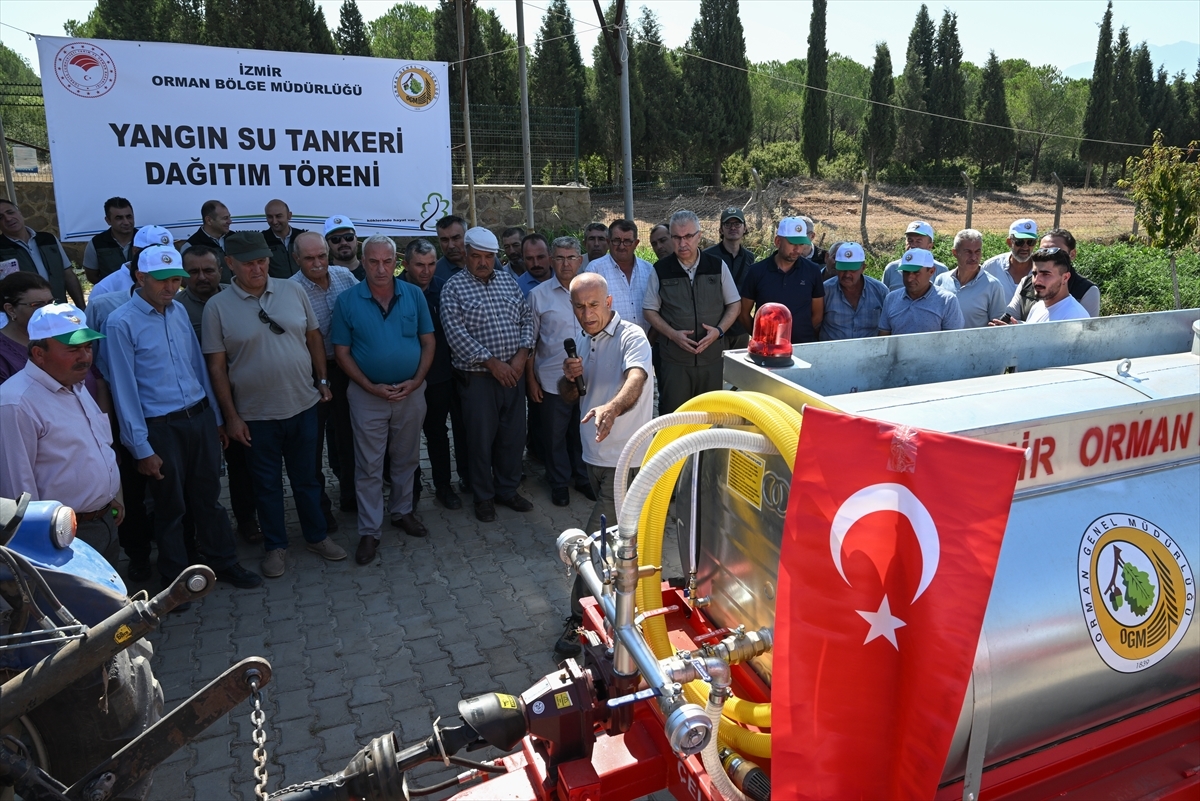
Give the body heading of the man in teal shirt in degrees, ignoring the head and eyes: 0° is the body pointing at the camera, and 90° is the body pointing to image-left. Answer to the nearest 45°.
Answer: approximately 315°

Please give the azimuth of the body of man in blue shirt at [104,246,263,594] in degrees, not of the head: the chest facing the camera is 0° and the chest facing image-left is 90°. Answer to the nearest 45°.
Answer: approximately 315°

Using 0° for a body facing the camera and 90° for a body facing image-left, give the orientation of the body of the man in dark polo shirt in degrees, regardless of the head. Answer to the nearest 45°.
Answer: approximately 0°

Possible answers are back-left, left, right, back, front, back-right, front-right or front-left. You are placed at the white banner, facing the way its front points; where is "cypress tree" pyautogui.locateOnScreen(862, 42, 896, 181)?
back-left

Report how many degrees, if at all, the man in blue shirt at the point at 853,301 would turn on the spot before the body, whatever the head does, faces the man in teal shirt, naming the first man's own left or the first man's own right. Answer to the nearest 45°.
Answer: approximately 45° to the first man's own right

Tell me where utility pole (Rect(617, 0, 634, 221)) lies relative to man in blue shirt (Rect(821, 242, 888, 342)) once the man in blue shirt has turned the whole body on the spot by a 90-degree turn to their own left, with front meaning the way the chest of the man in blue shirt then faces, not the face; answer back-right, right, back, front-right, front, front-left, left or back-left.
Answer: back-left

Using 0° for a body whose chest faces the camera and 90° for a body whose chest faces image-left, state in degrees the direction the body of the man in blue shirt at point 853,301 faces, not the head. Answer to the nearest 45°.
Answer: approximately 0°

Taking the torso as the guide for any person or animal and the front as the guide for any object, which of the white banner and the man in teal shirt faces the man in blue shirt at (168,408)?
the white banner
